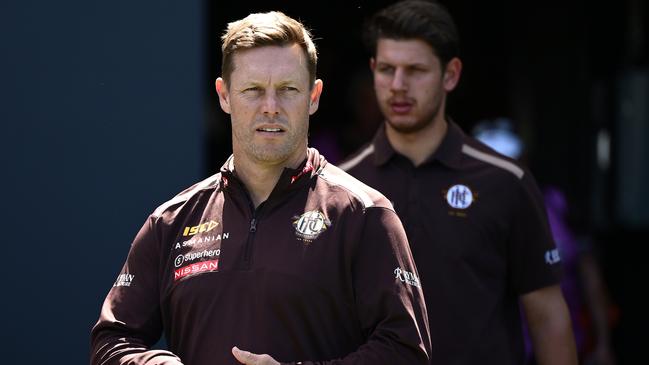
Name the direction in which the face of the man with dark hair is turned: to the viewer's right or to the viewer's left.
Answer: to the viewer's left

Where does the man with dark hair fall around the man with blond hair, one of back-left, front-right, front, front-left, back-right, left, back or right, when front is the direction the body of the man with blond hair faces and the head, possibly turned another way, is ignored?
back-left

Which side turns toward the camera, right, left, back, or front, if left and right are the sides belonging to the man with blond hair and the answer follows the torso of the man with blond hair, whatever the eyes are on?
front
